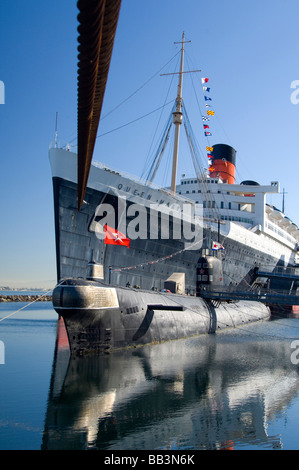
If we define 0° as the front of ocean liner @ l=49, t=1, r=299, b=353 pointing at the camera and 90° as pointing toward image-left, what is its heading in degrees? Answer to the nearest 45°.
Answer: approximately 45°

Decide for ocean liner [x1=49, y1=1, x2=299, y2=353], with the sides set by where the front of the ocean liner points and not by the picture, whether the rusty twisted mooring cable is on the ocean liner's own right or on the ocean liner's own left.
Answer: on the ocean liner's own left
